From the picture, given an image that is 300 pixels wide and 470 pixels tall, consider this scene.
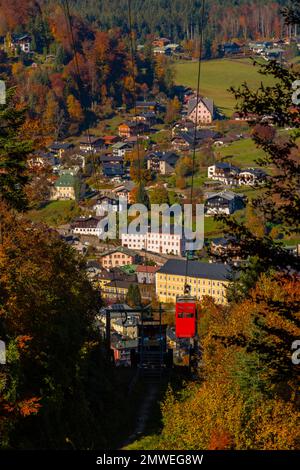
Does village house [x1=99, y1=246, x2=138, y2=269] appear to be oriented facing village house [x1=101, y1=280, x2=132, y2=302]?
yes

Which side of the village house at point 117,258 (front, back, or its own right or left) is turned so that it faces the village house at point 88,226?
back

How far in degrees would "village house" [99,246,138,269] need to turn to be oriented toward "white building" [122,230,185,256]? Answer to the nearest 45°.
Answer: approximately 135° to its left

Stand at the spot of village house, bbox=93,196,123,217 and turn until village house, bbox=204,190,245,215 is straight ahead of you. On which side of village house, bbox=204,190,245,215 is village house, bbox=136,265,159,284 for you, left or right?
right

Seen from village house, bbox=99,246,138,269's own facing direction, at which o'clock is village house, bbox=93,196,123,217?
village house, bbox=93,196,123,217 is roughly at 6 o'clock from village house, bbox=99,246,138,269.

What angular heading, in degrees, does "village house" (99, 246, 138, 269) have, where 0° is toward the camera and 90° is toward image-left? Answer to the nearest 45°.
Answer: approximately 0°

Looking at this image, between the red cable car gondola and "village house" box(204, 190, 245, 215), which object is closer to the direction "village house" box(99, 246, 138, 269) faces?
the red cable car gondola

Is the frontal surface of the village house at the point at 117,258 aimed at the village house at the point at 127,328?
yes

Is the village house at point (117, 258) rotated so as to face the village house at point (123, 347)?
yes

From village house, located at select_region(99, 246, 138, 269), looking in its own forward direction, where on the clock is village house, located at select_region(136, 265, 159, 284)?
village house, located at select_region(136, 265, 159, 284) is roughly at 11 o'clock from village house, located at select_region(99, 246, 138, 269).

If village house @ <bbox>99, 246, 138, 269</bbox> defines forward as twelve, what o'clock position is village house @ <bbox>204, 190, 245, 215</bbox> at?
village house @ <bbox>204, 190, 245, 215</bbox> is roughly at 8 o'clock from village house @ <bbox>99, 246, 138, 269</bbox>.
